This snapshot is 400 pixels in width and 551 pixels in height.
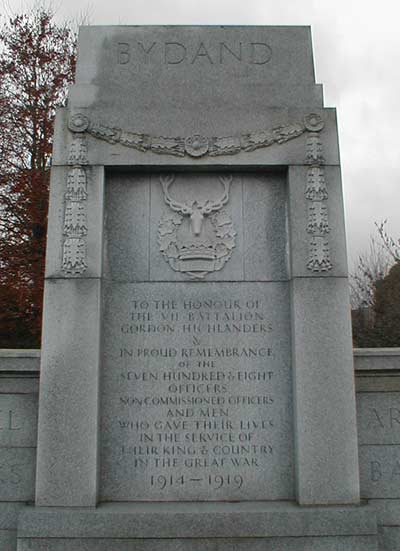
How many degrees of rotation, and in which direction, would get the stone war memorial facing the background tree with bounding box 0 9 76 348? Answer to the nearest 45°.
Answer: approximately 135° to its right

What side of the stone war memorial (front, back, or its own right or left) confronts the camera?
front
